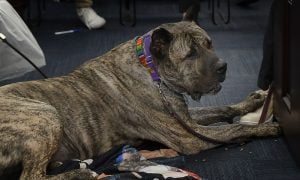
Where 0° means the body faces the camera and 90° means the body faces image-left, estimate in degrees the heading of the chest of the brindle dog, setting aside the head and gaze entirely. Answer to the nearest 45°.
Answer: approximately 270°
